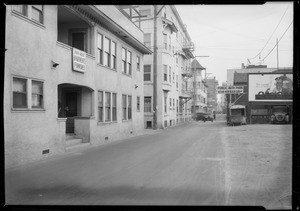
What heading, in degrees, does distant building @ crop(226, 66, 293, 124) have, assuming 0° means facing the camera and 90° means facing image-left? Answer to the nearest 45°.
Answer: approximately 0°
